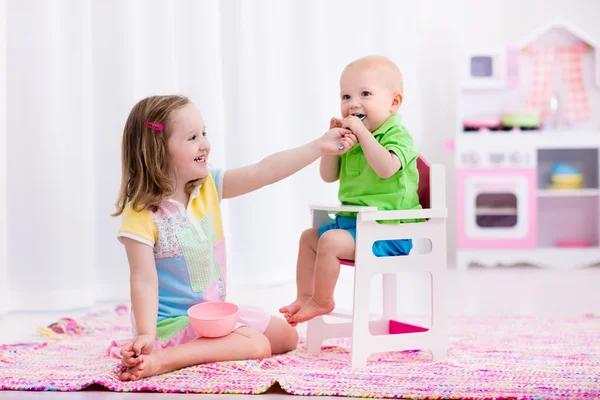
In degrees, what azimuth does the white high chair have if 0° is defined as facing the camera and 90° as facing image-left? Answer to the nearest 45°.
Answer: approximately 45°

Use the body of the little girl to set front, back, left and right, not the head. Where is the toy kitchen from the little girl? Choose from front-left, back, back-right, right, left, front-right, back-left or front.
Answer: left

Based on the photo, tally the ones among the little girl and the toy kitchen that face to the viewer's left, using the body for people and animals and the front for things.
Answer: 0

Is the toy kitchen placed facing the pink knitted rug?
yes

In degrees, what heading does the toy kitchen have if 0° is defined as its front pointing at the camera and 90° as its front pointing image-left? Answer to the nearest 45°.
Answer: approximately 0°

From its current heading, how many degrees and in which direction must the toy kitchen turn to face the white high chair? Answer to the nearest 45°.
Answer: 0° — it already faces it

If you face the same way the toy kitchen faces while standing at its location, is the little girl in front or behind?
in front

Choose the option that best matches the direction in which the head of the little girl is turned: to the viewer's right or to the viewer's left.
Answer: to the viewer's right

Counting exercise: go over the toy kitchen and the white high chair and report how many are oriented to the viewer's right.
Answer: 0
